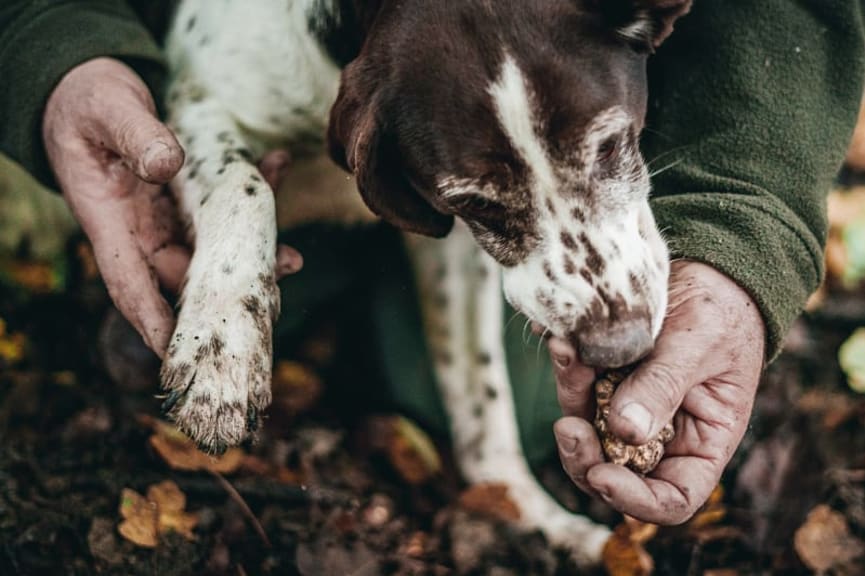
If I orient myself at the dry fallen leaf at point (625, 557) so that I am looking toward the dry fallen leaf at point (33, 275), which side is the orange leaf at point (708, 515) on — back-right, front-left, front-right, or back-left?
back-right

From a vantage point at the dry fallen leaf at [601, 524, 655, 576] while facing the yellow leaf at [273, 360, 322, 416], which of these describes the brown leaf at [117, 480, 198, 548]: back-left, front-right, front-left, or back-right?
front-left

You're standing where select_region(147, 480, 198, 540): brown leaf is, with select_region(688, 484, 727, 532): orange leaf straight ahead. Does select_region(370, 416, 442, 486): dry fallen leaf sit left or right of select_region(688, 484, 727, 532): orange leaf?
left

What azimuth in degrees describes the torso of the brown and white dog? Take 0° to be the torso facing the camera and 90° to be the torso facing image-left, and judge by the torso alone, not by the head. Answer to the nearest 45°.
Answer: approximately 315°

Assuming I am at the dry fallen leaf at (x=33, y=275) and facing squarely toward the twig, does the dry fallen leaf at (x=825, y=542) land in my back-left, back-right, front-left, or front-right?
front-left
